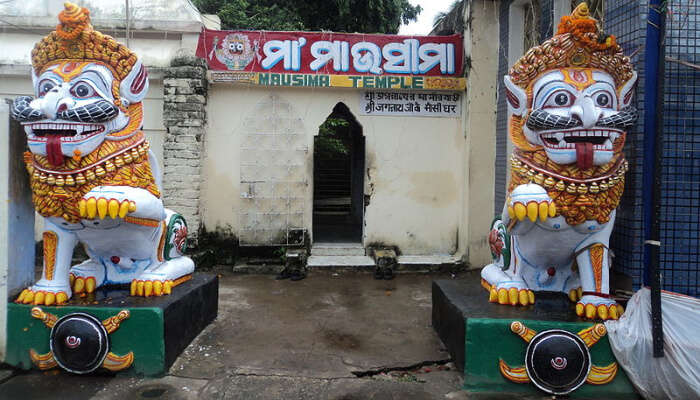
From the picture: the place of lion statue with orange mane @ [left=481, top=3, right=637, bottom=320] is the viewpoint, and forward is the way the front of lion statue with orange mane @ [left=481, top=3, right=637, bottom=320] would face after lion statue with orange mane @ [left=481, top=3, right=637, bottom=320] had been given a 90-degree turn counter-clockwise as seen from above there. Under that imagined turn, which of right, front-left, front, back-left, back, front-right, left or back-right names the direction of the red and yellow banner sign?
left

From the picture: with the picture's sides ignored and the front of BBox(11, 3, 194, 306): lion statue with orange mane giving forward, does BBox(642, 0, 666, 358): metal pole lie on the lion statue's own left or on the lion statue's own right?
on the lion statue's own left

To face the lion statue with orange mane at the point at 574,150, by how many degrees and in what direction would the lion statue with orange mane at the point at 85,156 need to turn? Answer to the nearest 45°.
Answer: approximately 90° to its left

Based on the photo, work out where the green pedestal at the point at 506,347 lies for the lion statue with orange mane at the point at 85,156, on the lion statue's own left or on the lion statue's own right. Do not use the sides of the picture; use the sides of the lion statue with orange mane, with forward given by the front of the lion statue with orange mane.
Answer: on the lion statue's own left

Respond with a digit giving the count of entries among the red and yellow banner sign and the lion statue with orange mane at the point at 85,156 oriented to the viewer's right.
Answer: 0

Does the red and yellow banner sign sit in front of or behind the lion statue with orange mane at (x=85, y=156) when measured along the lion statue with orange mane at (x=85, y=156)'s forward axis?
behind

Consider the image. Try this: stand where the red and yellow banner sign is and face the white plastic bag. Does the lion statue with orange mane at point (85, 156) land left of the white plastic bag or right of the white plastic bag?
right

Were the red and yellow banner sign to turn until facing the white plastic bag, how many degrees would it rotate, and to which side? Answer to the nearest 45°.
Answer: approximately 45° to its left

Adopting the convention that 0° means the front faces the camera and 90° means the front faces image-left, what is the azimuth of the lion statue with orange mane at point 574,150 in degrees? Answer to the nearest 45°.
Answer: approximately 315°

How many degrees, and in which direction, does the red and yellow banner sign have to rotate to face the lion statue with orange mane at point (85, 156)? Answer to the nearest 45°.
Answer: approximately 45° to its right

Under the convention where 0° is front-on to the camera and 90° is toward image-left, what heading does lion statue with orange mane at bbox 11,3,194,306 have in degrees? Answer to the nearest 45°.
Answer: approximately 45°

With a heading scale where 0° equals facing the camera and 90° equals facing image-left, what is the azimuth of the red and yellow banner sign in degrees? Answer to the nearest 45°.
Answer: approximately 0°
